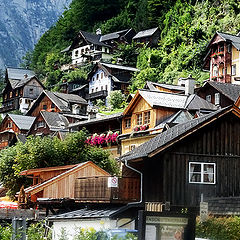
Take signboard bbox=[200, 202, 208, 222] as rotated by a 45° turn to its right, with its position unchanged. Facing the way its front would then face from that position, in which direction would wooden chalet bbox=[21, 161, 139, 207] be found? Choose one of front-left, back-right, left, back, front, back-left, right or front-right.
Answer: right

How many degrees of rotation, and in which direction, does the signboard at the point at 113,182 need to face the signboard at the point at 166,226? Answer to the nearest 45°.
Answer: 0° — it already faces it

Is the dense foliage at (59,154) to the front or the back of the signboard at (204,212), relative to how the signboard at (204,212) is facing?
to the back

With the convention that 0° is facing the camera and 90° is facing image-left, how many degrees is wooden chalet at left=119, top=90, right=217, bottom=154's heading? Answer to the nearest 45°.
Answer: approximately 45°

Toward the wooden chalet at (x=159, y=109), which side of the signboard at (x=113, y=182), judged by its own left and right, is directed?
back

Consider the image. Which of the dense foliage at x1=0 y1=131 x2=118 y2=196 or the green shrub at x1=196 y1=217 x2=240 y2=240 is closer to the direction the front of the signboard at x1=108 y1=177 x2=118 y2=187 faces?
the green shrub

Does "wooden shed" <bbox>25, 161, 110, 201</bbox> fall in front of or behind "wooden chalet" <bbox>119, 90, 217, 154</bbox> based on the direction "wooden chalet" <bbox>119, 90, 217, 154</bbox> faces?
in front

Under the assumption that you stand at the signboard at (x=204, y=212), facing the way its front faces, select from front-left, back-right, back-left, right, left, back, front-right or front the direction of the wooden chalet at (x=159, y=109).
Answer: back

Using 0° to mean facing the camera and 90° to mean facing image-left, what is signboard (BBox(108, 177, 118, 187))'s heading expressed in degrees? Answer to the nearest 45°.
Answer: approximately 0°

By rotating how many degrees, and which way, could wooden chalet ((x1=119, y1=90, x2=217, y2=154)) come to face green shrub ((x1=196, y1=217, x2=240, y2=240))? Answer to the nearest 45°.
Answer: approximately 45° to its left

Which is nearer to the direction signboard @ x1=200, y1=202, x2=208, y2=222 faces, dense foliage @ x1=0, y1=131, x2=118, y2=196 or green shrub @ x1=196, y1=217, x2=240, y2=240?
the green shrub

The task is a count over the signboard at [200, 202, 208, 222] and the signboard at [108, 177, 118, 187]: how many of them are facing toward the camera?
2

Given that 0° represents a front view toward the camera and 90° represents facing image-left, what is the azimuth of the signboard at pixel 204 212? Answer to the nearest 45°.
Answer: approximately 0°

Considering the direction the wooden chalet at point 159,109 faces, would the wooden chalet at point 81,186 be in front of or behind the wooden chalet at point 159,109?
in front
